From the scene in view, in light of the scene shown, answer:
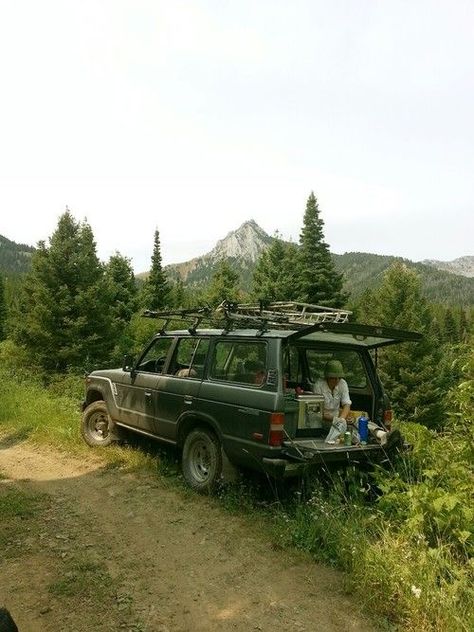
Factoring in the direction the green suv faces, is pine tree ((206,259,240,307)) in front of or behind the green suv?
in front

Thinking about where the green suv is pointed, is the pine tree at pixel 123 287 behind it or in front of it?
in front

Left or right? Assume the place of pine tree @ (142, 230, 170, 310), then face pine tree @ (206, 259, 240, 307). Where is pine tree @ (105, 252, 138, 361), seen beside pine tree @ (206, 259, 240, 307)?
right

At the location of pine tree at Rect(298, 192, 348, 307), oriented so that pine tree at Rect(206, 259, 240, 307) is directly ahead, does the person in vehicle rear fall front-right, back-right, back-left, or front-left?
back-left

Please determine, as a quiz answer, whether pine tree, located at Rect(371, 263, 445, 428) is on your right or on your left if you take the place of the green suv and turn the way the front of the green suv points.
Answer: on your right

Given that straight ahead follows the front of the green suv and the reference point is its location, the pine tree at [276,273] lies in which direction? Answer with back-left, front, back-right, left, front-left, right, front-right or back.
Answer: front-right

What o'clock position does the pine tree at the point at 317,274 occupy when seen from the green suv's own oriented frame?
The pine tree is roughly at 2 o'clock from the green suv.

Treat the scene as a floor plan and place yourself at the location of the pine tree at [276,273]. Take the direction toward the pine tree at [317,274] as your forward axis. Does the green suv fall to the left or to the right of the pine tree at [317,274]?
right

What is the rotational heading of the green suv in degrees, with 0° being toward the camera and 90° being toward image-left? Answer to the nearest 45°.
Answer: approximately 135°
